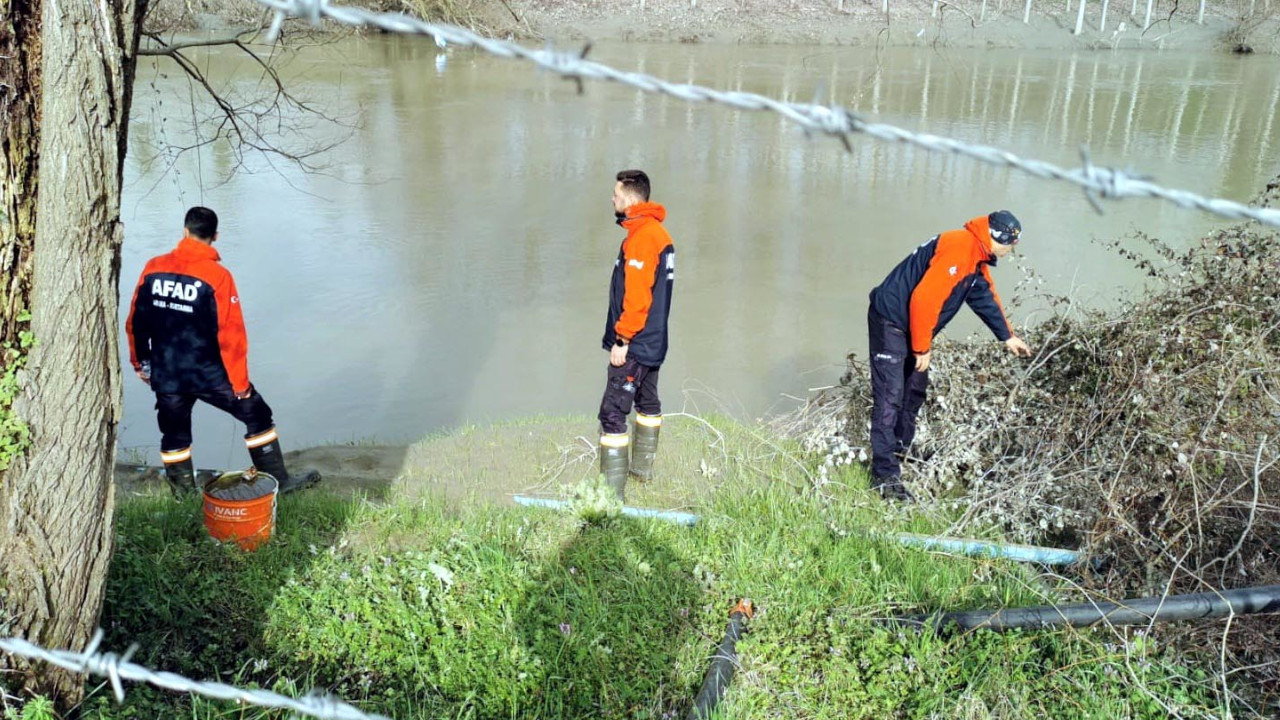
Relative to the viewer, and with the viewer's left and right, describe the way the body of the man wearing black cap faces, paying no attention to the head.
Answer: facing to the right of the viewer

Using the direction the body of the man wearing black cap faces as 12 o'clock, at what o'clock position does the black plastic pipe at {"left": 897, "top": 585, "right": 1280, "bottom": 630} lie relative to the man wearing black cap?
The black plastic pipe is roughly at 2 o'clock from the man wearing black cap.

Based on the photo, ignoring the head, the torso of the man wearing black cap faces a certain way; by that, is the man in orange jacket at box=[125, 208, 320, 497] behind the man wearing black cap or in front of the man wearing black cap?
behind

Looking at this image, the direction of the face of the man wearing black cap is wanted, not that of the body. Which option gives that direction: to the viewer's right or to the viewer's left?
to the viewer's right

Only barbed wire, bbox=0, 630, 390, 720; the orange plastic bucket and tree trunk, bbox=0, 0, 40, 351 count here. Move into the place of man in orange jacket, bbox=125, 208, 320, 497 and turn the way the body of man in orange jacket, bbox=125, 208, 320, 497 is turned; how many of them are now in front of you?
0

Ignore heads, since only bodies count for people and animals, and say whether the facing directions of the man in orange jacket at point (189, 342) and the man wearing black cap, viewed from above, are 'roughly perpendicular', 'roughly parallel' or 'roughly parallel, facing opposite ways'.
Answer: roughly perpendicular

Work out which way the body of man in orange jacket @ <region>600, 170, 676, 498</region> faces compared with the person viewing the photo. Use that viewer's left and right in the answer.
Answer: facing to the left of the viewer

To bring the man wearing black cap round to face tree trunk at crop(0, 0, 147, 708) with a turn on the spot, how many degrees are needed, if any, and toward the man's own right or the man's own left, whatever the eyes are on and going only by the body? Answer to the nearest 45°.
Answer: approximately 135° to the man's own right

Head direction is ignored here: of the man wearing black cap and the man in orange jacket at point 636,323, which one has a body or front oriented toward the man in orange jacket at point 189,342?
the man in orange jacket at point 636,323

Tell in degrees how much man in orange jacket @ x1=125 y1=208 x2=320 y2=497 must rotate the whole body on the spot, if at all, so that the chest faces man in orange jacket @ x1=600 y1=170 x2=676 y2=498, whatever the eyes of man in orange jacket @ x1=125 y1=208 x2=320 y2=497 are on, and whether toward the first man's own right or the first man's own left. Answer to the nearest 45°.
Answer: approximately 45° to the first man's own right

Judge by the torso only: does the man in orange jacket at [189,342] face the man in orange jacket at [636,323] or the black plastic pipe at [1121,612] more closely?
the man in orange jacket

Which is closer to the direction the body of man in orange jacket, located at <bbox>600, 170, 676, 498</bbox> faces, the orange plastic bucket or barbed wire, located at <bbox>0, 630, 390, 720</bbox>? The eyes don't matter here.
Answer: the orange plastic bucket

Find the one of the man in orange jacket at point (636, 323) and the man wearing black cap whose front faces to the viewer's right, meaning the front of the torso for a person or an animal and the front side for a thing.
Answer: the man wearing black cap

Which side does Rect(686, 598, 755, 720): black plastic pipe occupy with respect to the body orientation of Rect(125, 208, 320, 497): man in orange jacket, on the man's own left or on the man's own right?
on the man's own right

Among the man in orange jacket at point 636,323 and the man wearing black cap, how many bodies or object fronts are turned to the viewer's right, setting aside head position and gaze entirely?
1

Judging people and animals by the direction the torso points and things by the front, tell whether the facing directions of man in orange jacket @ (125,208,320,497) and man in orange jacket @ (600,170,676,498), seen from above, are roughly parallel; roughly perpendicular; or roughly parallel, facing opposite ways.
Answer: roughly perpendicular

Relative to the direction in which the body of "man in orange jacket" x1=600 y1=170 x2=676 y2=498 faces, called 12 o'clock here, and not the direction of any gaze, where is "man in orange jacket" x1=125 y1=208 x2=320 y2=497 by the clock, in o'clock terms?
"man in orange jacket" x1=125 y1=208 x2=320 y2=497 is roughly at 12 o'clock from "man in orange jacket" x1=600 y1=170 x2=676 y2=498.
